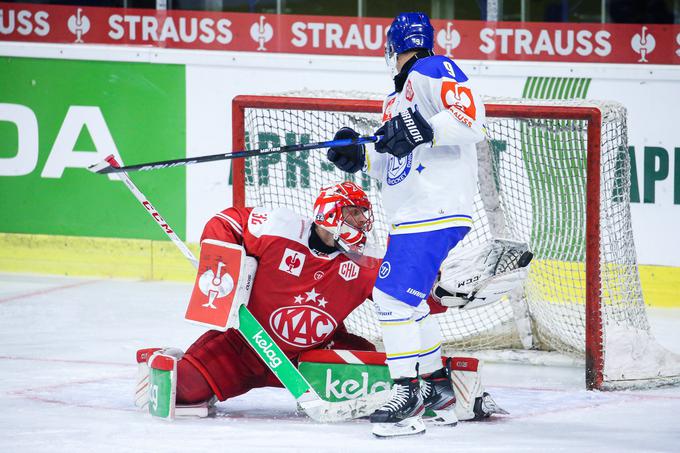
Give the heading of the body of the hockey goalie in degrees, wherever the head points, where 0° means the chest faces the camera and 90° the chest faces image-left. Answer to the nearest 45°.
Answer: approximately 315°

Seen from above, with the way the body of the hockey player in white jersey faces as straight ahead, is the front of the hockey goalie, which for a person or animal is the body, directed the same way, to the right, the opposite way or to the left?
to the left

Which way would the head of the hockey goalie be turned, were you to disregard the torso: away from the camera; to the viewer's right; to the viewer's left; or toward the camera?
to the viewer's right

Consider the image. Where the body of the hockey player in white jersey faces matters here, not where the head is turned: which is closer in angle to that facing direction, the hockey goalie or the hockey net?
the hockey goalie

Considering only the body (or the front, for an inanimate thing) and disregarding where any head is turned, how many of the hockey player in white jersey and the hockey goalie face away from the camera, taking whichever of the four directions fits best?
0

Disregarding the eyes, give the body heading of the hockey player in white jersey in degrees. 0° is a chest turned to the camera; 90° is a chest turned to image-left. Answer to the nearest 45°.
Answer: approximately 45°

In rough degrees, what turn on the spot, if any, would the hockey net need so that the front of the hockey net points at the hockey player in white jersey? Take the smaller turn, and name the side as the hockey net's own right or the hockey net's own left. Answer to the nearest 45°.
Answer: approximately 45° to the hockey net's own left
